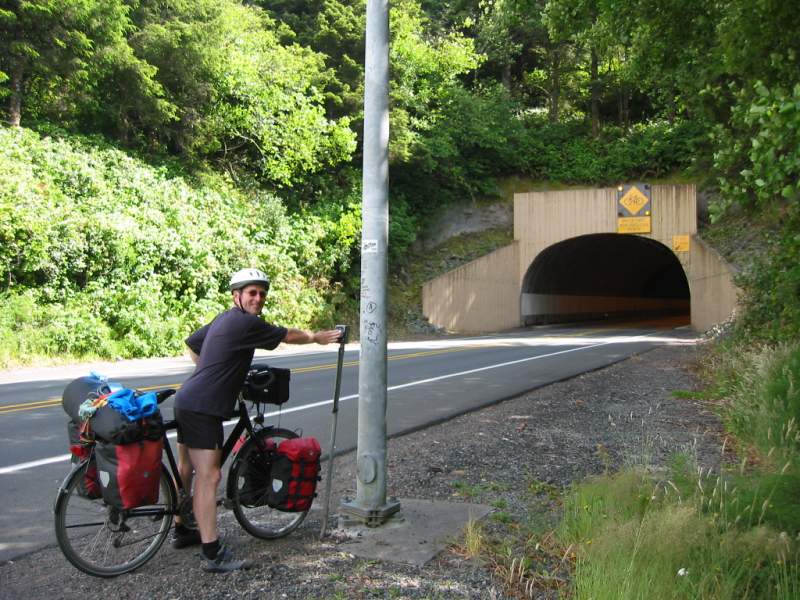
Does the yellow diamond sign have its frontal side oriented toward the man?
yes

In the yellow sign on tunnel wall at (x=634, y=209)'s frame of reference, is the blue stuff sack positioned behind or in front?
in front

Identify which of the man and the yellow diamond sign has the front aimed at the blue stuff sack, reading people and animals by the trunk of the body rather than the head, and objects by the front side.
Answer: the yellow diamond sign

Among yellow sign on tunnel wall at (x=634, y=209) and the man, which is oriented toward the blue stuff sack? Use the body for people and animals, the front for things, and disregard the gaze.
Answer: the yellow sign on tunnel wall

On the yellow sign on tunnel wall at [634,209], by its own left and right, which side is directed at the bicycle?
front

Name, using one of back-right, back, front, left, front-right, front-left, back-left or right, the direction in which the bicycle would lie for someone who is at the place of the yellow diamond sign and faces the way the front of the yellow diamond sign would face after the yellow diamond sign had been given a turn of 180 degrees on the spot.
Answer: back

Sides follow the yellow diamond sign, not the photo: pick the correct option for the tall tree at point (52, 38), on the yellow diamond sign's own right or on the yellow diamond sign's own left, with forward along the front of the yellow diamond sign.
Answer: on the yellow diamond sign's own right

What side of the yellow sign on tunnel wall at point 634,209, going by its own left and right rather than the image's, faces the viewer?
front

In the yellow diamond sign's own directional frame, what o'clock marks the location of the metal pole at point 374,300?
The metal pole is roughly at 12 o'clock from the yellow diamond sign.

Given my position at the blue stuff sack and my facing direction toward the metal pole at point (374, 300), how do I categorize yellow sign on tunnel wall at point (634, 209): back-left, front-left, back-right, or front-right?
front-left

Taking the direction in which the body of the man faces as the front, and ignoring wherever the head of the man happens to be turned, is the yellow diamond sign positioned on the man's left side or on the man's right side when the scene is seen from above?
on the man's left side

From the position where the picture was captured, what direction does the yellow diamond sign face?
facing the viewer

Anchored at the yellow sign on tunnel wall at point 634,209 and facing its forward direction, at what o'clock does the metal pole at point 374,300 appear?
The metal pole is roughly at 12 o'clock from the yellow sign on tunnel wall.

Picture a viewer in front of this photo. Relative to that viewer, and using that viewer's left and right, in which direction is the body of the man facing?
facing to the right of the viewer
